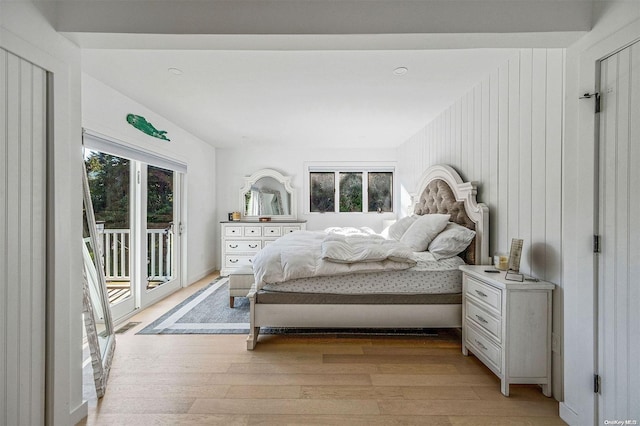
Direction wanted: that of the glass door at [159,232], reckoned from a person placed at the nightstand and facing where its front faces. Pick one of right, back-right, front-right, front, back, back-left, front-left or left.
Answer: front-right

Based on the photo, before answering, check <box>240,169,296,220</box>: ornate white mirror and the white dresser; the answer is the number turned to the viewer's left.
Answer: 0

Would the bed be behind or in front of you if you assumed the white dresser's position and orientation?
in front

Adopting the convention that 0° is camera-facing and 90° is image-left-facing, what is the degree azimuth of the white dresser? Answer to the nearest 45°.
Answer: approximately 0°

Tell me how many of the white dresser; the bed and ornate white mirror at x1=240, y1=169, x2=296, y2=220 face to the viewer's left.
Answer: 1

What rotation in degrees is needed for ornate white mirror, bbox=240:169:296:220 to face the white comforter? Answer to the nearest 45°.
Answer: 0° — it already faces it

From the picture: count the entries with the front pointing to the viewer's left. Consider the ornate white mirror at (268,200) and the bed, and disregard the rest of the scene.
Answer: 1

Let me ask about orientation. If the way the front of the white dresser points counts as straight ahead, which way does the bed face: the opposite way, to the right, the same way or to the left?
to the right

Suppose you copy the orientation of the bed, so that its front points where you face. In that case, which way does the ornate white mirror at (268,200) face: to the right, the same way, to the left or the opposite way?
to the left

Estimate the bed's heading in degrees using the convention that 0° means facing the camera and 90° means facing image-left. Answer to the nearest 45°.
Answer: approximately 90°

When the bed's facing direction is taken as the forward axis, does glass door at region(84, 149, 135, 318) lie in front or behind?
in front

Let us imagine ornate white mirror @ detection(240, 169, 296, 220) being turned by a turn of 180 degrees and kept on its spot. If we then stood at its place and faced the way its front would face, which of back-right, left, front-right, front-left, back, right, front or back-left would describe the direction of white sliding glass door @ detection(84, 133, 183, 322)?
back-left
